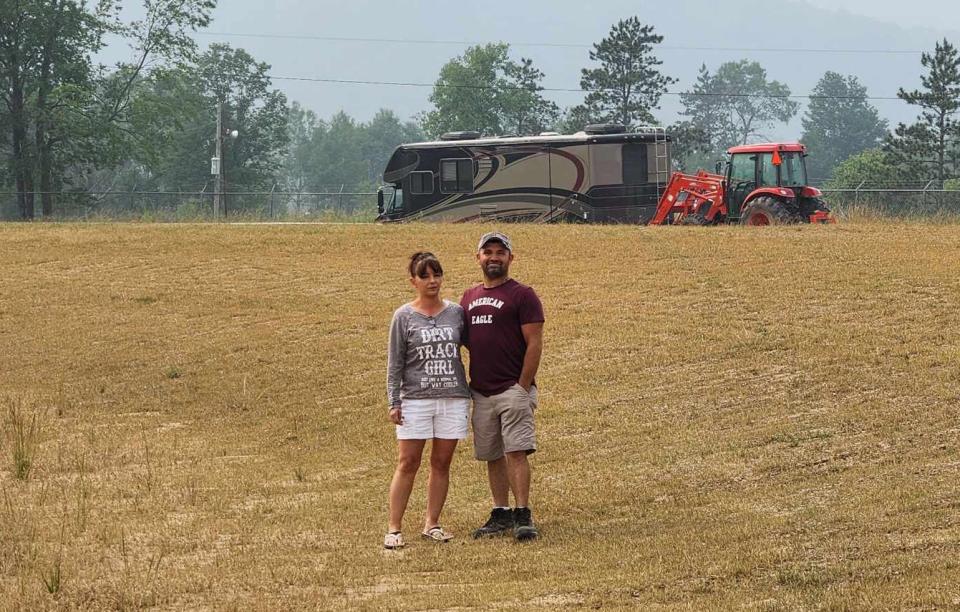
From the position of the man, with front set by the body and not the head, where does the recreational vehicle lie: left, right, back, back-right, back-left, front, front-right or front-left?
back-right

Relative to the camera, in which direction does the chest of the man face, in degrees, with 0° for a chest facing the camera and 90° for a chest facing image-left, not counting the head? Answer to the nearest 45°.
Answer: approximately 45°

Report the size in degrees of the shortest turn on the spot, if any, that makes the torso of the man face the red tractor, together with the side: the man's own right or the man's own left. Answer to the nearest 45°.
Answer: approximately 135° to the man's own right
